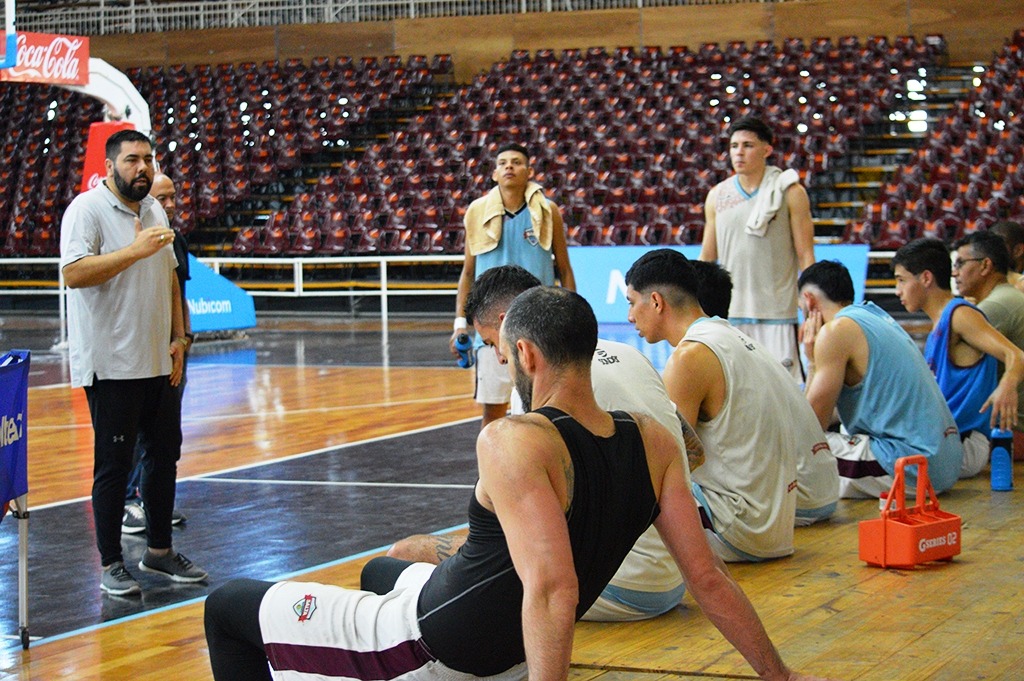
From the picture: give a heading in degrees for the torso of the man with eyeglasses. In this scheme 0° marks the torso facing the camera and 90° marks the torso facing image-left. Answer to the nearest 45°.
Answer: approximately 90°

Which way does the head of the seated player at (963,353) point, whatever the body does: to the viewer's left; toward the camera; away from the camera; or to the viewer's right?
to the viewer's left

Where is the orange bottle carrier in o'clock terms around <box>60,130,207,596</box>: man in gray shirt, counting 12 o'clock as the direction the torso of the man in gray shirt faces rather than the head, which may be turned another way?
The orange bottle carrier is roughly at 11 o'clock from the man in gray shirt.

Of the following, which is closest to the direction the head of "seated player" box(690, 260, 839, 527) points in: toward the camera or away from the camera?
away from the camera

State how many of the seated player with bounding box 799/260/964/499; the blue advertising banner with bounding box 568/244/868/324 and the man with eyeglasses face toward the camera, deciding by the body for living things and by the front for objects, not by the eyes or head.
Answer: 1

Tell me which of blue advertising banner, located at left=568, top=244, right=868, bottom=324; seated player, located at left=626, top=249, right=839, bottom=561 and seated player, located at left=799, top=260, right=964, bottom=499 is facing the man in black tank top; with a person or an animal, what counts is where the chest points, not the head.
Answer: the blue advertising banner

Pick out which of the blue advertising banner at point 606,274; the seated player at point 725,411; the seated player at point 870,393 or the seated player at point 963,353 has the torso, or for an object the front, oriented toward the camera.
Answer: the blue advertising banner

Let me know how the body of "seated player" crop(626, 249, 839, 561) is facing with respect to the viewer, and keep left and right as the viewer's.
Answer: facing away from the viewer and to the left of the viewer

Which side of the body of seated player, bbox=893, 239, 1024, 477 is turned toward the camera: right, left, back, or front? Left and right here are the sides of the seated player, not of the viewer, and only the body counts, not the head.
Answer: left

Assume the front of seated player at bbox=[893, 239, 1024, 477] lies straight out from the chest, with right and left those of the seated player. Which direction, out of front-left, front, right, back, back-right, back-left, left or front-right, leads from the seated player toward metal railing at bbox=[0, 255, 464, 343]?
front-right

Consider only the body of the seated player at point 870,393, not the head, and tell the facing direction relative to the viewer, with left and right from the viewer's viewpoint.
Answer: facing away from the viewer and to the left of the viewer

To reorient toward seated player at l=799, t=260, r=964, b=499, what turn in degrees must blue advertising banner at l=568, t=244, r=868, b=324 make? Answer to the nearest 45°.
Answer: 0° — it already faces them

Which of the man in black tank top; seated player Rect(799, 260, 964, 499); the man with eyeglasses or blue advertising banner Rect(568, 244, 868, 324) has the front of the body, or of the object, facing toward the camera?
the blue advertising banner

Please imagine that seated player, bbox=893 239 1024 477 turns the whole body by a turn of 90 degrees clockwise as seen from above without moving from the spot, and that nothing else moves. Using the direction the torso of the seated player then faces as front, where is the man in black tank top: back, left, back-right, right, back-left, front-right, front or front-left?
back

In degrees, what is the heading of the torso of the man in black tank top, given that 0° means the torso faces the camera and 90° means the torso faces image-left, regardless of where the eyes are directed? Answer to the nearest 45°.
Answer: approximately 135°
